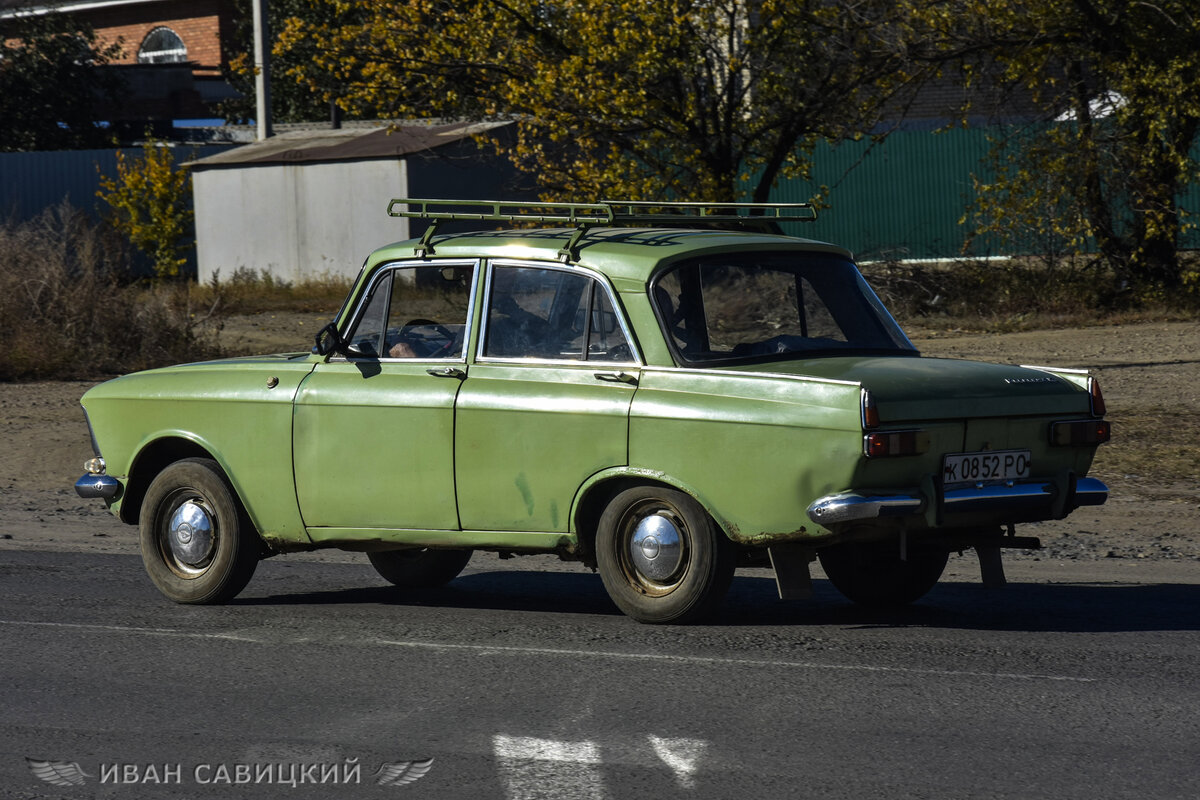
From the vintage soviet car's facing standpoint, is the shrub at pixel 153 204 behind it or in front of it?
in front

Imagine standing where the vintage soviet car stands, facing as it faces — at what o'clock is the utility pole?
The utility pole is roughly at 1 o'clock from the vintage soviet car.

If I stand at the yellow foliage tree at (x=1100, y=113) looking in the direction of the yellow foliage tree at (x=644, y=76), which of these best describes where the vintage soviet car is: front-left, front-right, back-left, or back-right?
front-left

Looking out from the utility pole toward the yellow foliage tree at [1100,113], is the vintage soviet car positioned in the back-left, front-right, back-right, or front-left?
front-right

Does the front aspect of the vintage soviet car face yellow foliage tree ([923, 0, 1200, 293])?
no

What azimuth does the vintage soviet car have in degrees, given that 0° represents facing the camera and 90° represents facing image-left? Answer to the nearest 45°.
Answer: approximately 135°

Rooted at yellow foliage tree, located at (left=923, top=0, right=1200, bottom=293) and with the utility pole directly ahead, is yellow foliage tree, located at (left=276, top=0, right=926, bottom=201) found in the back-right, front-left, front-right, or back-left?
front-left

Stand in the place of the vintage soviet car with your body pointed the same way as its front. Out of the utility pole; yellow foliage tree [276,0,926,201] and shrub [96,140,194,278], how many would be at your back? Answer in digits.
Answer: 0

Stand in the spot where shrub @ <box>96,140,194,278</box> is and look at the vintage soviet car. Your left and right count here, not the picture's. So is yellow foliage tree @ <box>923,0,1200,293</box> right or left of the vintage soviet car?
left

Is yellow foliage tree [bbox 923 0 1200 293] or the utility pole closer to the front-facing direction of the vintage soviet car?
the utility pole

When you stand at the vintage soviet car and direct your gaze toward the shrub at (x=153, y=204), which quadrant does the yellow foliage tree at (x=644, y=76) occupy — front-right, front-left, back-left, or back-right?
front-right

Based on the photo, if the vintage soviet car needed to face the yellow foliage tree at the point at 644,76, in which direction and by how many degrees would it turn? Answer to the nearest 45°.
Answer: approximately 45° to its right
